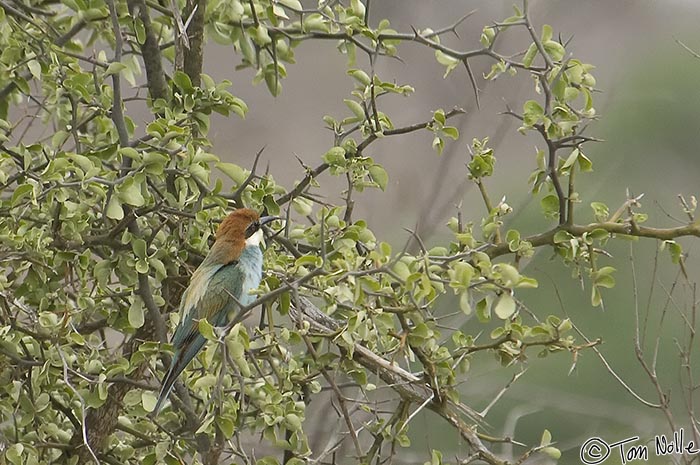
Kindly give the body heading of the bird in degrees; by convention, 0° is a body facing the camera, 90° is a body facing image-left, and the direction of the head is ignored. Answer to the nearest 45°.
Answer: approximately 270°
